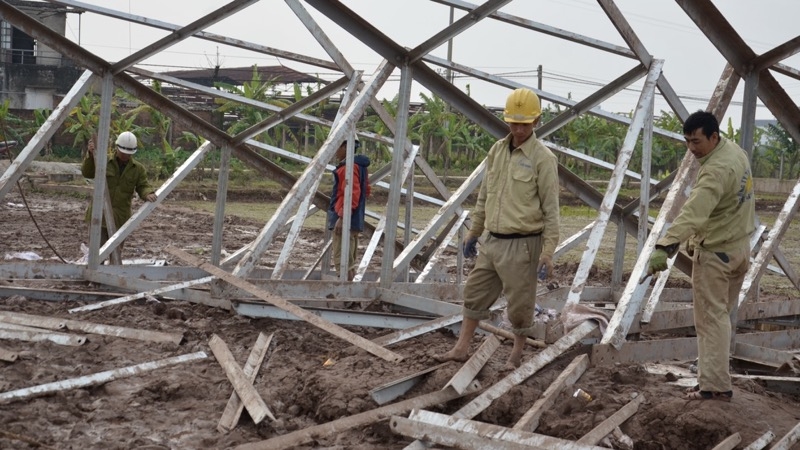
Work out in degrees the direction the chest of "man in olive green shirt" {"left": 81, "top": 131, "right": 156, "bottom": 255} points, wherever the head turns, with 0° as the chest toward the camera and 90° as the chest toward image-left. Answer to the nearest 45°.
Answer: approximately 0°

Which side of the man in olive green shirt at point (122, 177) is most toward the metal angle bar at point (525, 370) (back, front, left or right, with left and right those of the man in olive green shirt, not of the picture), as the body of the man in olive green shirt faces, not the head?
front

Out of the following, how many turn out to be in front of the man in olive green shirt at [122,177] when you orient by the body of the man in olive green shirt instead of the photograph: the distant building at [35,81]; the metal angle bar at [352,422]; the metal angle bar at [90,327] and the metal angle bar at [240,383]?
3

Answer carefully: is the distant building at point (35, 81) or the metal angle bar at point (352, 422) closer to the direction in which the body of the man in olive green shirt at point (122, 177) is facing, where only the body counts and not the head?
the metal angle bar

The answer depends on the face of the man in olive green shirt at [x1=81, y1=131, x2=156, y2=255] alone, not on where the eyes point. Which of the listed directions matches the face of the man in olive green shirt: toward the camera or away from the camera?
toward the camera

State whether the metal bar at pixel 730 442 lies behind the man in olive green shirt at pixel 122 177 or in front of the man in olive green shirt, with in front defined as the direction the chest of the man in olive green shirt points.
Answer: in front

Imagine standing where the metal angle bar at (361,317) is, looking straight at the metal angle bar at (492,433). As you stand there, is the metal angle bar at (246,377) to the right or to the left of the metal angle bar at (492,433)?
right
